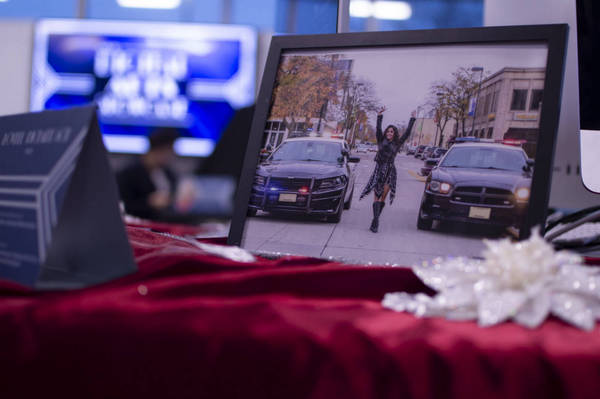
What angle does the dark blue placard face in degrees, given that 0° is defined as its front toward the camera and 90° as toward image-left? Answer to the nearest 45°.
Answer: approximately 45°

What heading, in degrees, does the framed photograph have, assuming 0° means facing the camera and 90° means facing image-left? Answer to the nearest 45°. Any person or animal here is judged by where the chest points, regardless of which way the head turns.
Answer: approximately 0°

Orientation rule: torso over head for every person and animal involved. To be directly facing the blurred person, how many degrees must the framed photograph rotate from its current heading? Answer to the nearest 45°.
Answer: approximately 135° to its right

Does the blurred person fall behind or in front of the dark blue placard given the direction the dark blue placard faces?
behind
